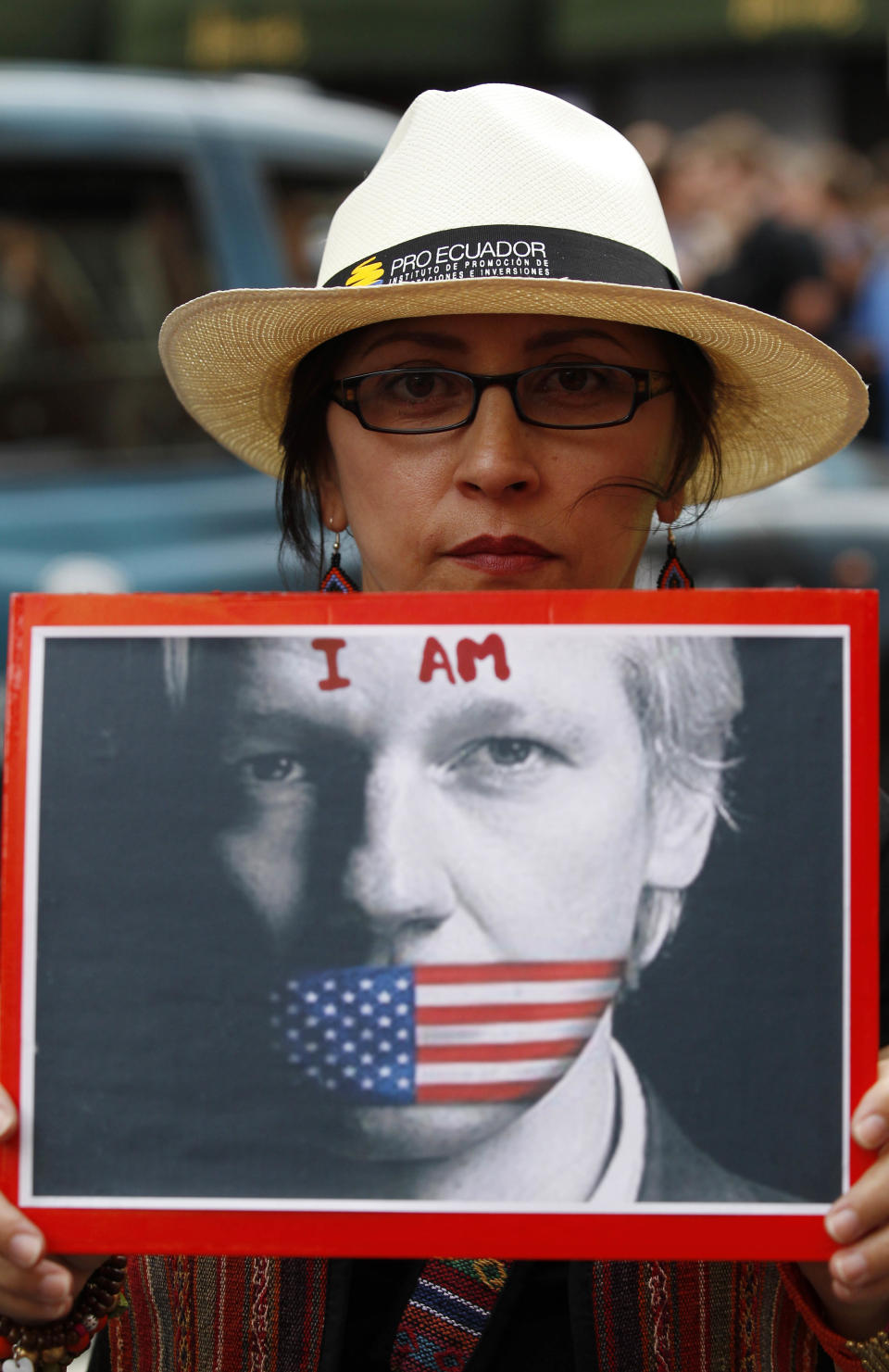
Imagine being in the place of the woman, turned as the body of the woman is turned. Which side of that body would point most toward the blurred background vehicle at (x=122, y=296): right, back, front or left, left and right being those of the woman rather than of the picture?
back

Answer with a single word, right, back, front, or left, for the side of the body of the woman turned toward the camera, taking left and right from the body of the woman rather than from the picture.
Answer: front

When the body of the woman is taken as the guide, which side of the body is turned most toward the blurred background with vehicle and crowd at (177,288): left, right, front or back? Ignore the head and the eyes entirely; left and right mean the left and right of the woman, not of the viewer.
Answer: back
